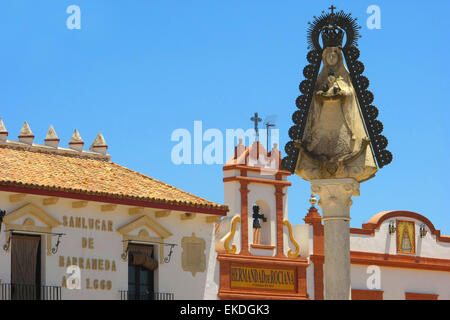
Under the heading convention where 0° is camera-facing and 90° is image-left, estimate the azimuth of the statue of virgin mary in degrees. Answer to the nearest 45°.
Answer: approximately 0°

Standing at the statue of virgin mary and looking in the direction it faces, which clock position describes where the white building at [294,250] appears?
The white building is roughly at 6 o'clock from the statue of virgin mary.

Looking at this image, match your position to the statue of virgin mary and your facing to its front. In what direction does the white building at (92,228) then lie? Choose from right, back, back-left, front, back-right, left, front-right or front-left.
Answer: back-right

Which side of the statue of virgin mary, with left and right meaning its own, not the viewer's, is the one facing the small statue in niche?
back
